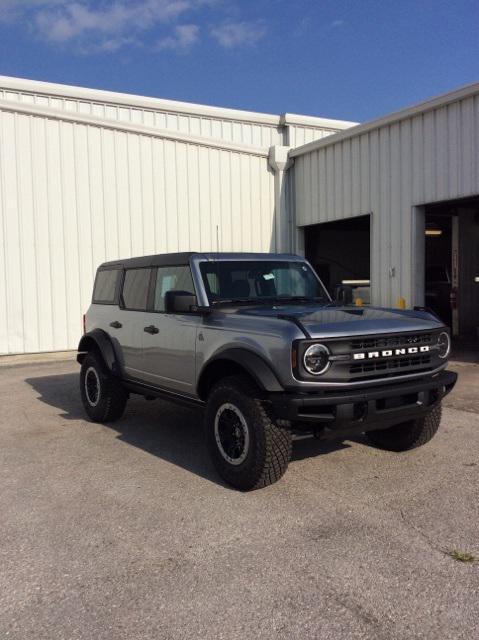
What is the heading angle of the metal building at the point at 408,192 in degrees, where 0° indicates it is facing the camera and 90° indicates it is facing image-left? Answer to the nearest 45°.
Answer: approximately 45°

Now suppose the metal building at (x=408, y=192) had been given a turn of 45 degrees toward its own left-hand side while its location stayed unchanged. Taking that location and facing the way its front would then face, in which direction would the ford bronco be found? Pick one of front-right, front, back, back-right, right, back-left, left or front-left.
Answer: front

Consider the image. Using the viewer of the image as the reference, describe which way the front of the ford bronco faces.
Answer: facing the viewer and to the right of the viewer

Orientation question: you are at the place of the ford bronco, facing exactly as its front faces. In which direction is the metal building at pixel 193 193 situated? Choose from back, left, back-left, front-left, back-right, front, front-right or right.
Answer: back-left
